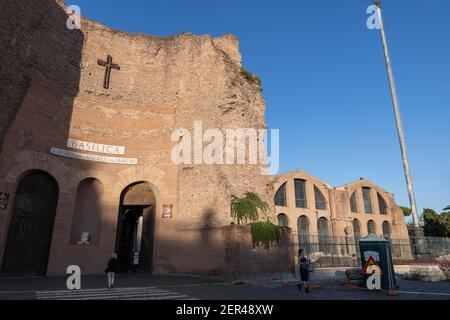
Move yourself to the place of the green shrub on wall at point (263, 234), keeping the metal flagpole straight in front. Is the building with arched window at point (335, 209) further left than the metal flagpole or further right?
left

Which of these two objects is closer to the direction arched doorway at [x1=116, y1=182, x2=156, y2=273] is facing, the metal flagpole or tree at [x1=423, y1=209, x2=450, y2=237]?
the metal flagpole

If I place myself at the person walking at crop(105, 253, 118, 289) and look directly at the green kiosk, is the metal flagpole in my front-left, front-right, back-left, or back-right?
front-left

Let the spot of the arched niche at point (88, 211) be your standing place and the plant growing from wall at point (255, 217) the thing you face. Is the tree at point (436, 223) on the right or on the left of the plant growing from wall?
left

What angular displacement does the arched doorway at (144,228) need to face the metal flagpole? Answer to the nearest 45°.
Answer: approximately 90° to its left

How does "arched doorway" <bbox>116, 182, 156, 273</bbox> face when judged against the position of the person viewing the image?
facing the viewer

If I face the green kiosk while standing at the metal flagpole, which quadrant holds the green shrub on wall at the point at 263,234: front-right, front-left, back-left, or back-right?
front-right

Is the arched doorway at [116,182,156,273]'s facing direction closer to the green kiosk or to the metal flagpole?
the green kiosk

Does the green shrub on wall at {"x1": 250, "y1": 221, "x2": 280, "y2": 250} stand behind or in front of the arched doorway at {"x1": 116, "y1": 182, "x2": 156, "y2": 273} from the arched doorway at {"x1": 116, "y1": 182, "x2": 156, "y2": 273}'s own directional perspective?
in front

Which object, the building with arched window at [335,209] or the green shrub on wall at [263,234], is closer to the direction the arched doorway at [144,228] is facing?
the green shrub on wall

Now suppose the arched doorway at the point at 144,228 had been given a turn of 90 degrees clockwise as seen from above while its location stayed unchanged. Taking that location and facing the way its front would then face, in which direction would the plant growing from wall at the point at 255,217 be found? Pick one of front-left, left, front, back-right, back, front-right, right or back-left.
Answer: back-left

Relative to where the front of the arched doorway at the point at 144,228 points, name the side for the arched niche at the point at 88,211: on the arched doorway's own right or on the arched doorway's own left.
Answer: on the arched doorway's own right

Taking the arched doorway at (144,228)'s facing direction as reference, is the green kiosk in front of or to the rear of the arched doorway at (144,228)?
in front

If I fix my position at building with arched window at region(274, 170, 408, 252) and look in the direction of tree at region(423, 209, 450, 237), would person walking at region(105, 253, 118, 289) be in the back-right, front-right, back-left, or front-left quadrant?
back-right

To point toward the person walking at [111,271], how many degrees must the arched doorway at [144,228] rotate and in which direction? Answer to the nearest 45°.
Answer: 0° — it already faces them

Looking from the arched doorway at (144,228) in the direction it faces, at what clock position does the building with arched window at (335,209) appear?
The building with arched window is roughly at 8 o'clock from the arched doorway.

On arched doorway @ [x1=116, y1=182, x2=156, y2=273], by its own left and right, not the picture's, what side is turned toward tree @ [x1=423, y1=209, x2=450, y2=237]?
left

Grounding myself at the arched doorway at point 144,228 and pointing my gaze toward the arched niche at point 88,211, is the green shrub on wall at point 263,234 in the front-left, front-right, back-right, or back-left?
back-left
